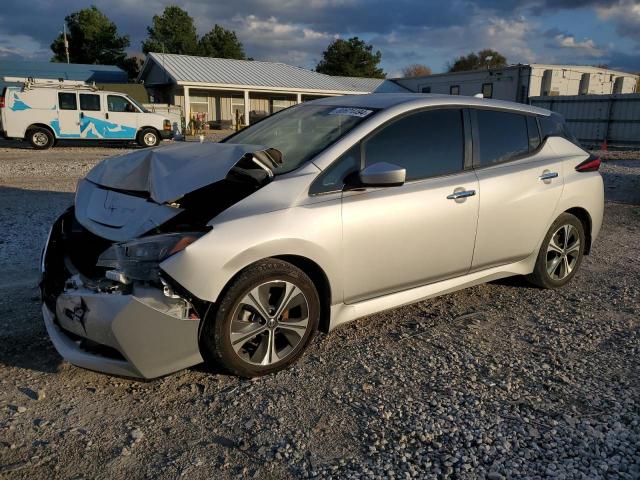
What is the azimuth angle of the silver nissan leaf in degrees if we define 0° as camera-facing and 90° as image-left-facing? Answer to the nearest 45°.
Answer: approximately 45°

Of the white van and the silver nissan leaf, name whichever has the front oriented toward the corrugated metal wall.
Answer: the white van

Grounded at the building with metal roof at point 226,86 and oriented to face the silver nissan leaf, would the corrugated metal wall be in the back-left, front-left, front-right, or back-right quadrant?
front-left

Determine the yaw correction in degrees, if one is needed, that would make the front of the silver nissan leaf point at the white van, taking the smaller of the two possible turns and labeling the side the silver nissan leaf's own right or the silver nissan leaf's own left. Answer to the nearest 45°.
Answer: approximately 90° to the silver nissan leaf's own right

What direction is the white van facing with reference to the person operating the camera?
facing to the right of the viewer

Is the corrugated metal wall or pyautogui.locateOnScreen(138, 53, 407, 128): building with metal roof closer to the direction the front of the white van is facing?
the corrugated metal wall

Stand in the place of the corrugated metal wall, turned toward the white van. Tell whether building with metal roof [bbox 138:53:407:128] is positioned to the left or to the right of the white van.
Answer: right

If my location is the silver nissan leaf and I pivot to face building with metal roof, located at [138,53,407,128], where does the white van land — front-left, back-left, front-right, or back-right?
front-left

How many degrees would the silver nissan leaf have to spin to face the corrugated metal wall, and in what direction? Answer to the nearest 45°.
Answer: approximately 180°

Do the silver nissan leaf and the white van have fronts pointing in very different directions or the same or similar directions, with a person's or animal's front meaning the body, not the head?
very different directions

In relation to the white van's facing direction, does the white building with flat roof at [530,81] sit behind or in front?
in front

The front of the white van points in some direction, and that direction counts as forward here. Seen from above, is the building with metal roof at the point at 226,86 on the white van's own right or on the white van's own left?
on the white van's own left

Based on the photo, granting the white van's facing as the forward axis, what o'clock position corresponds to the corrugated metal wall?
The corrugated metal wall is roughly at 12 o'clock from the white van.

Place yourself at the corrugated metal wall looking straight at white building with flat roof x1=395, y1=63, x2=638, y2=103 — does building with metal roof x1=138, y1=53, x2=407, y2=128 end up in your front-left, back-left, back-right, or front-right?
front-left
